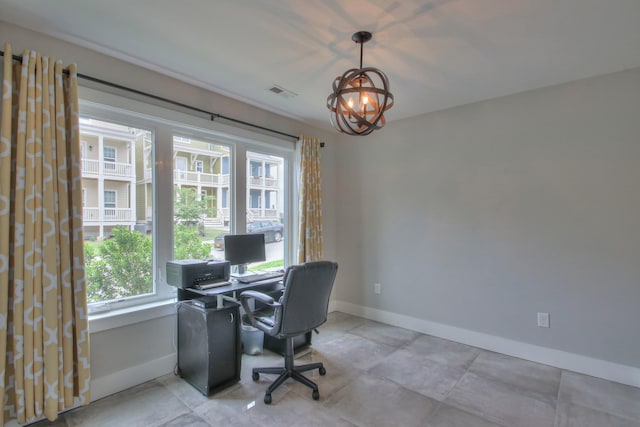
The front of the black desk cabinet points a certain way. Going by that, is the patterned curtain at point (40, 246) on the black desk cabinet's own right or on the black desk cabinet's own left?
on the black desk cabinet's own right

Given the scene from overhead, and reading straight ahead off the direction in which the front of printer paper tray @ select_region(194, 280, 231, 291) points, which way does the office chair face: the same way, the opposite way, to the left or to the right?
the opposite way

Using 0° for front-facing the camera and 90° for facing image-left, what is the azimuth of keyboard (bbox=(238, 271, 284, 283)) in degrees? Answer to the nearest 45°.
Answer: approximately 315°

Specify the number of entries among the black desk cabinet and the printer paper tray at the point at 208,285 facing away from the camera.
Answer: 0

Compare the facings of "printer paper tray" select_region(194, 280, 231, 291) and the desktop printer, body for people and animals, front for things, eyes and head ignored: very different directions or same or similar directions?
same or similar directions

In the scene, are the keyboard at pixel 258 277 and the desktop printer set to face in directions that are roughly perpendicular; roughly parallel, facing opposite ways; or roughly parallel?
roughly parallel

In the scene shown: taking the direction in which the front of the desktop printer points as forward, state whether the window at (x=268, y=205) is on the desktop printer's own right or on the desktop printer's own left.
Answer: on the desktop printer's own left

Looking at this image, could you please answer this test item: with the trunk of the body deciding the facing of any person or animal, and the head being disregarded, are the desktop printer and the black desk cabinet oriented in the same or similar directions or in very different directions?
same or similar directions

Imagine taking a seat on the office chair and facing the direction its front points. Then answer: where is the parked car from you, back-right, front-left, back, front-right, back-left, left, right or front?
front-right

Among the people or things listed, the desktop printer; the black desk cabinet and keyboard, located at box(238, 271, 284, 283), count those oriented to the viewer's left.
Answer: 0

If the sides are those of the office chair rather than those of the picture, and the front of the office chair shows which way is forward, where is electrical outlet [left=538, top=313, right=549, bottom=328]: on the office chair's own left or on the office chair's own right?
on the office chair's own right

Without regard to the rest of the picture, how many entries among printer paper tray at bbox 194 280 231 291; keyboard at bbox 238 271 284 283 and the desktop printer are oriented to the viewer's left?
0

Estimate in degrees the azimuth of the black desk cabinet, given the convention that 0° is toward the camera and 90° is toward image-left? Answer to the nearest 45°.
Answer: approximately 315°

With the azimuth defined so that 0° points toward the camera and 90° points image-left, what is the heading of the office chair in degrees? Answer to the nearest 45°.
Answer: approximately 135°

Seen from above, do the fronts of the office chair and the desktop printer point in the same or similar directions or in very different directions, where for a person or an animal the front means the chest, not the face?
very different directions

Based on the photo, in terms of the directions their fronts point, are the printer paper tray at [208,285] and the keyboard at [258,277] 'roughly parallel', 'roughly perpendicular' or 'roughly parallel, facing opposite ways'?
roughly parallel
